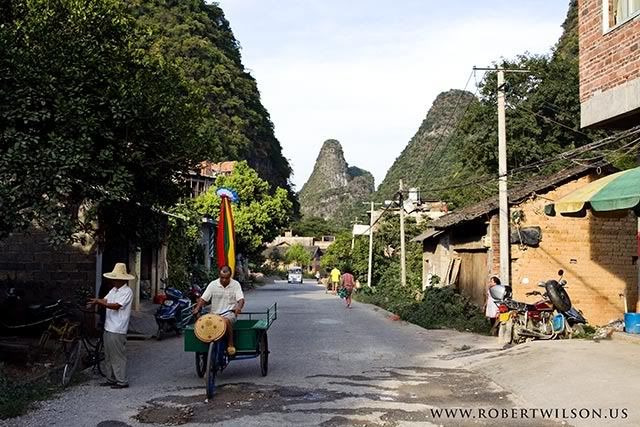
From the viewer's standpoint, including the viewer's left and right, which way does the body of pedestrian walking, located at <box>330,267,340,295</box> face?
facing away from the viewer

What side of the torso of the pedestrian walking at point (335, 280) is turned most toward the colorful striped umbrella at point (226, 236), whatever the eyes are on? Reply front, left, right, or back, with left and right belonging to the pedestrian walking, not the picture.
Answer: back

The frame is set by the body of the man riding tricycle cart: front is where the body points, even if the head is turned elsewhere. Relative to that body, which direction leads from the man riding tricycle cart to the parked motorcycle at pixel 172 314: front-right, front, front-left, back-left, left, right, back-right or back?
back-right

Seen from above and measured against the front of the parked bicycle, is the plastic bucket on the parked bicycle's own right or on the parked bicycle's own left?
on the parked bicycle's own left

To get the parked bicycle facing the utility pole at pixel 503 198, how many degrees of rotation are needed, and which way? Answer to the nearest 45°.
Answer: approximately 135° to its left

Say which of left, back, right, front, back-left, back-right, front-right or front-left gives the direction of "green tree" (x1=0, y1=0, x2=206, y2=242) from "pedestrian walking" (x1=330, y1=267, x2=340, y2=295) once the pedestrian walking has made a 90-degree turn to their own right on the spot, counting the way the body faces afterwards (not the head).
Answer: right

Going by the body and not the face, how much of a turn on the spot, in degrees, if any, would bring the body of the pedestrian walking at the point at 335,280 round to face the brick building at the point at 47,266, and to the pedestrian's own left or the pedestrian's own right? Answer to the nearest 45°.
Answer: approximately 180°
